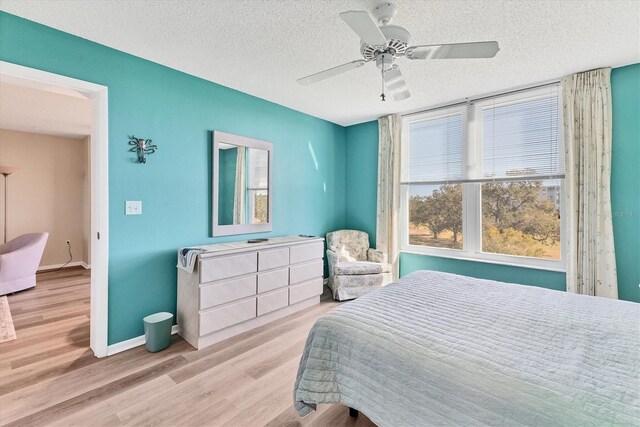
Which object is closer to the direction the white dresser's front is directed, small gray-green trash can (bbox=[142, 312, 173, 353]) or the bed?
the bed

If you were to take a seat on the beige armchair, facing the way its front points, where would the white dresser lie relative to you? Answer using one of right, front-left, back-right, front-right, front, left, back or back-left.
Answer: right

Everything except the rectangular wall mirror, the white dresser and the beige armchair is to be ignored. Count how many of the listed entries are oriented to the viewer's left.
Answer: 0

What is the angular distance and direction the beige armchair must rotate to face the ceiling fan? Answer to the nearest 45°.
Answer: approximately 45° to its right

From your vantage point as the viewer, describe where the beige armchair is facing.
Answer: facing the viewer and to the right of the viewer

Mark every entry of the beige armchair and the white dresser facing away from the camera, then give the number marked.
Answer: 0

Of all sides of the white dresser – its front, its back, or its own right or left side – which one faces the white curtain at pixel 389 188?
left

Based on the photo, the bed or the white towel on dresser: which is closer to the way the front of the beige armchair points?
the bed

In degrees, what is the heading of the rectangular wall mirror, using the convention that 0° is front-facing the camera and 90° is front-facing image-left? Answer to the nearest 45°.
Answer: approximately 315°

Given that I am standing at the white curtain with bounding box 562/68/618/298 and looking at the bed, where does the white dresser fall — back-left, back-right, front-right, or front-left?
front-right

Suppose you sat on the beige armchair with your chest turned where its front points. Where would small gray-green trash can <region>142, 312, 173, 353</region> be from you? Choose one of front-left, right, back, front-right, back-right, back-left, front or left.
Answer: right

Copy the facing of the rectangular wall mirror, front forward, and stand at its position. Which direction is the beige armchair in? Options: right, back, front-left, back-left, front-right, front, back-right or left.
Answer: front-left

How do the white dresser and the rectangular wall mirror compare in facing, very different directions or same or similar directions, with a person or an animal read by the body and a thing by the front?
same or similar directions
